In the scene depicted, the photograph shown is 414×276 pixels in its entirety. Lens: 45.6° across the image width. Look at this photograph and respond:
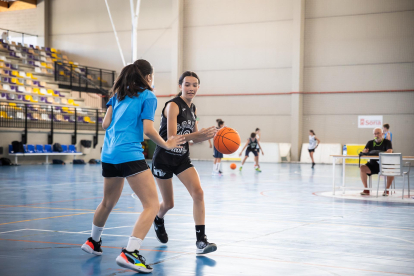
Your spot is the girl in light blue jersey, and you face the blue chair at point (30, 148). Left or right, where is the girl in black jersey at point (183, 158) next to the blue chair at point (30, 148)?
right

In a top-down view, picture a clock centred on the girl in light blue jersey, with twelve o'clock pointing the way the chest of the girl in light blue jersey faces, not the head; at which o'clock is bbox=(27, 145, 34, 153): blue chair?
The blue chair is roughly at 10 o'clock from the girl in light blue jersey.

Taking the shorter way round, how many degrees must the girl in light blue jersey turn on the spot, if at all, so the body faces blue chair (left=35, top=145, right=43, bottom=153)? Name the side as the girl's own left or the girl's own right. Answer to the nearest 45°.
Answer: approximately 45° to the girl's own left

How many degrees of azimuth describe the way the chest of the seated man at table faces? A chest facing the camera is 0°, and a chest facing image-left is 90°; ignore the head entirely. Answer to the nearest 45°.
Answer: approximately 0°

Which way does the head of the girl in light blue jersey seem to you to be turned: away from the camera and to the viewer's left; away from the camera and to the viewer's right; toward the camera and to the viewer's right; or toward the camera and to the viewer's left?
away from the camera and to the viewer's right

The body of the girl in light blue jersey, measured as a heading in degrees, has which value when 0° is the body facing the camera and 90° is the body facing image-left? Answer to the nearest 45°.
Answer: approximately 225°
